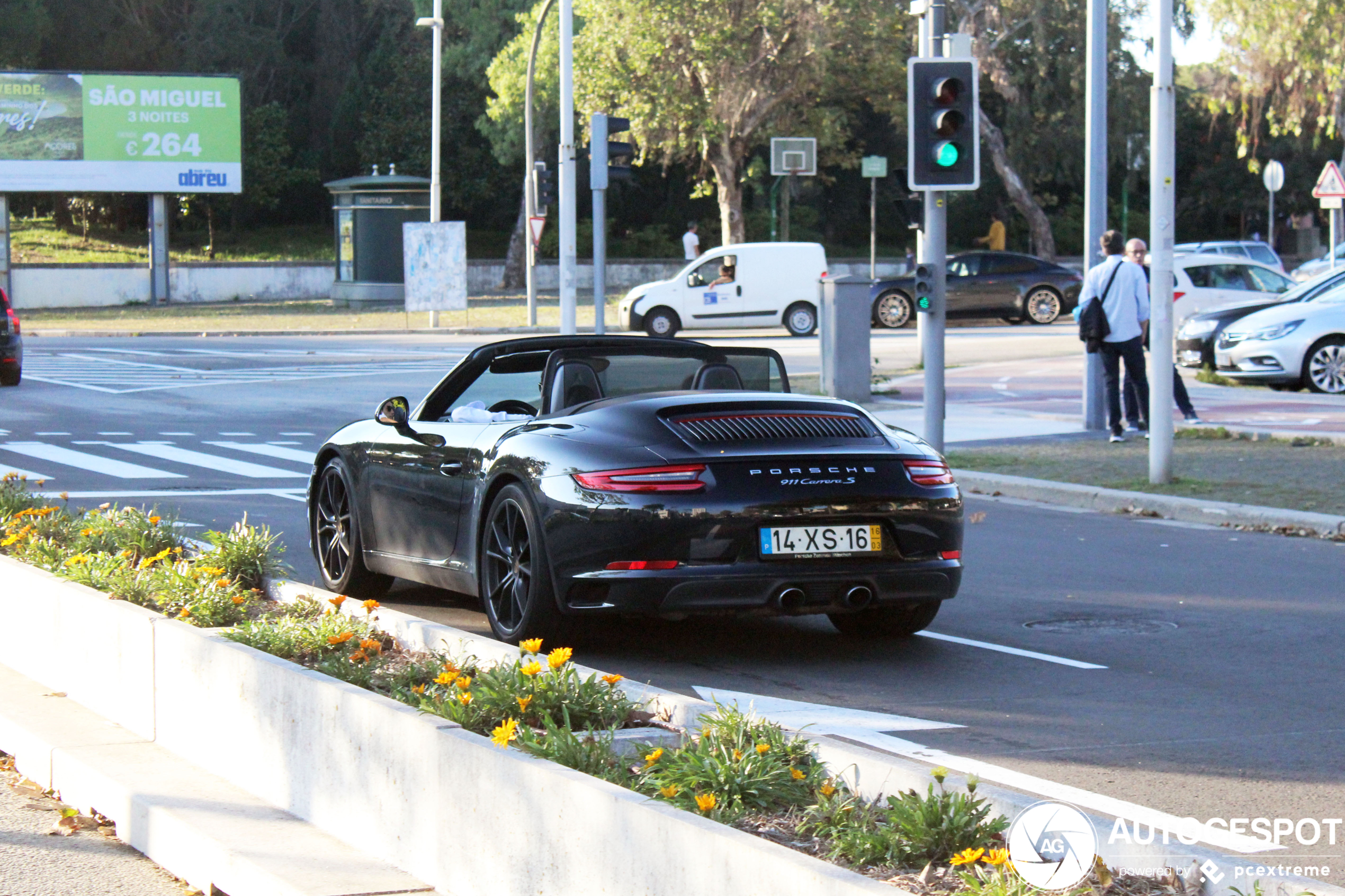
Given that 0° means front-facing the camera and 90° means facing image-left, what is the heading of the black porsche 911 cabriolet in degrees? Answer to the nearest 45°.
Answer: approximately 135°

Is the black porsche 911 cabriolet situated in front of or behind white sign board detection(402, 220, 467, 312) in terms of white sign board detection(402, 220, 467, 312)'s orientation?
in front

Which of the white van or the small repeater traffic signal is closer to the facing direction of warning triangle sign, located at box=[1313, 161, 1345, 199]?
the small repeater traffic signal

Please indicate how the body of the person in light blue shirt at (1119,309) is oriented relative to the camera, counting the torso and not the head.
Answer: away from the camera

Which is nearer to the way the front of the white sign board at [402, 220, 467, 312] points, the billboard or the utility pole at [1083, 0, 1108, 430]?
the utility pole

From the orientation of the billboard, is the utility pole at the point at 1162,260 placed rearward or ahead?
ahead

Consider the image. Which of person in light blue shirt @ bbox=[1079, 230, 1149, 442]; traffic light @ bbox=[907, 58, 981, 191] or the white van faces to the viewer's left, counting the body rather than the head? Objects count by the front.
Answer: the white van
